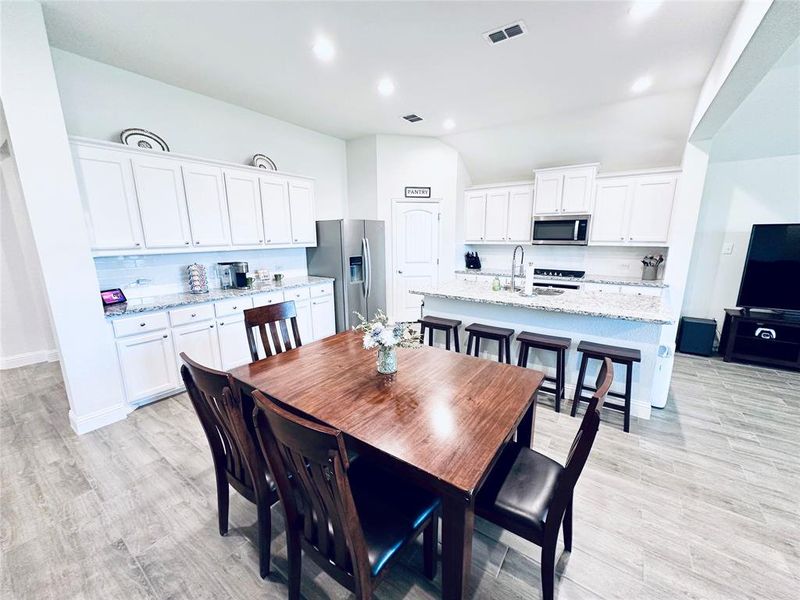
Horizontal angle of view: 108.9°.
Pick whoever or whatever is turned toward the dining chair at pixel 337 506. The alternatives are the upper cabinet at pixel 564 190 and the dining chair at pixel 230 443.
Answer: the upper cabinet

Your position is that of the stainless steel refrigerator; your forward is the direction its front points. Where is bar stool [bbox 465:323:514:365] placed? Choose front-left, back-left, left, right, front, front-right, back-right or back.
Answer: front

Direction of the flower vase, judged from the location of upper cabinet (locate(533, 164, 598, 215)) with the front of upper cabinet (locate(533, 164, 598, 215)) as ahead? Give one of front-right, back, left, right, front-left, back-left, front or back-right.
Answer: front

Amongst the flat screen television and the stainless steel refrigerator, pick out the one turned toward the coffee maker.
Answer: the flat screen television

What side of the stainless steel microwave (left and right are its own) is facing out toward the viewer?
front

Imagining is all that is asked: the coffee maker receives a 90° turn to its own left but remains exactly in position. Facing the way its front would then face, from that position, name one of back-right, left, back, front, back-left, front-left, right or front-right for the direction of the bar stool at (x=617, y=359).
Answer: right

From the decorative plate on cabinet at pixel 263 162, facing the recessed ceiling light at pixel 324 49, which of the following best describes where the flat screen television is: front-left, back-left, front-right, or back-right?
front-left

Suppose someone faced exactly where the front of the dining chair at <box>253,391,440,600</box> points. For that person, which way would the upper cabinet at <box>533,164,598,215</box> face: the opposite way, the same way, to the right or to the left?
the opposite way

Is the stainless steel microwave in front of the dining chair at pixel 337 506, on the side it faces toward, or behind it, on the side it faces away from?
in front

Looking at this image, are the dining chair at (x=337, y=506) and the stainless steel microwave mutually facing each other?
yes

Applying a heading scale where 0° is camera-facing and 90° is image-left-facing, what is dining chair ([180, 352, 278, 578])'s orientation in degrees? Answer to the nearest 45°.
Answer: approximately 225°

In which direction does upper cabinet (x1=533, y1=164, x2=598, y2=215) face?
toward the camera

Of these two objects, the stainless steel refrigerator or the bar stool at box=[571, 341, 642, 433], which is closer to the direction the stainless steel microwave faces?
the bar stool

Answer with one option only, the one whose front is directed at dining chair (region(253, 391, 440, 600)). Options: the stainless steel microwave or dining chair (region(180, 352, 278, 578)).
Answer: the stainless steel microwave

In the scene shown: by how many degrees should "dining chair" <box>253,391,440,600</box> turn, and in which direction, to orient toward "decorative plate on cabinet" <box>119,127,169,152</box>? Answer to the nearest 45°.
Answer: approximately 90° to its left

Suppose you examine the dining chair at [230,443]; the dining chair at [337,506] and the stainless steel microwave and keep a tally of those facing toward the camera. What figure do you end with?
1

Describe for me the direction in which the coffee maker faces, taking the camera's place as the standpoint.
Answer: facing the viewer and to the right of the viewer

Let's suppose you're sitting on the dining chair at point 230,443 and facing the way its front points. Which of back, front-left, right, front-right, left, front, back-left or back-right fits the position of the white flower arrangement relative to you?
front-right

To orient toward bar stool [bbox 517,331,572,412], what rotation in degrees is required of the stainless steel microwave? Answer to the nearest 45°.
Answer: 0° — it already faces it
